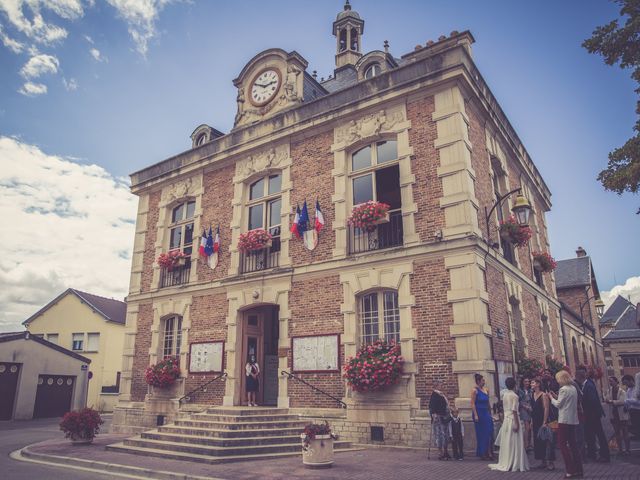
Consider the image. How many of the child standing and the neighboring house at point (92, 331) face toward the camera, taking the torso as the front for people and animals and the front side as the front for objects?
2

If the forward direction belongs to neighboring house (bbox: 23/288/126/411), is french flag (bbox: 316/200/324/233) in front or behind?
in front

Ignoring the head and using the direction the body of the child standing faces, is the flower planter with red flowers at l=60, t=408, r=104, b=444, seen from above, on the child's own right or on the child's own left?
on the child's own right

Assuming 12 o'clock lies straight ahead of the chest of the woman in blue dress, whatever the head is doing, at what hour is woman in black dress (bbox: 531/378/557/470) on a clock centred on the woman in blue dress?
The woman in black dress is roughly at 11 o'clock from the woman in blue dress.

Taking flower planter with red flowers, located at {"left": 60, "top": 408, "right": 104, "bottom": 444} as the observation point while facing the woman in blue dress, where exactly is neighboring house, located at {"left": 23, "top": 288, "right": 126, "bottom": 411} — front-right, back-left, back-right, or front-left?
back-left
